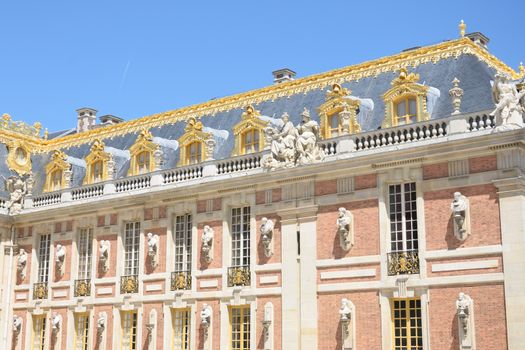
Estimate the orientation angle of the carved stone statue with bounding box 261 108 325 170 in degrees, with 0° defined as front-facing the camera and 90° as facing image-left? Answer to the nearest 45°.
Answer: approximately 45°

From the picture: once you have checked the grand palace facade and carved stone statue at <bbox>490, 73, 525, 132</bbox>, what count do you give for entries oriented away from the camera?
0

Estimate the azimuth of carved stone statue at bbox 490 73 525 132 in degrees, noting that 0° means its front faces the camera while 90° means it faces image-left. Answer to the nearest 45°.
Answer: approximately 45°

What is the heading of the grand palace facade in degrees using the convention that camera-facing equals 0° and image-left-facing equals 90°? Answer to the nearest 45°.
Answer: approximately 45°

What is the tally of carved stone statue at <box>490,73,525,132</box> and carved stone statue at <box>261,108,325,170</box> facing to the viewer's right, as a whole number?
0

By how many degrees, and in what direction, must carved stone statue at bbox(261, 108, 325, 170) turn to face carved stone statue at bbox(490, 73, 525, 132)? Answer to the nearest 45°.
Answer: approximately 90° to its left
